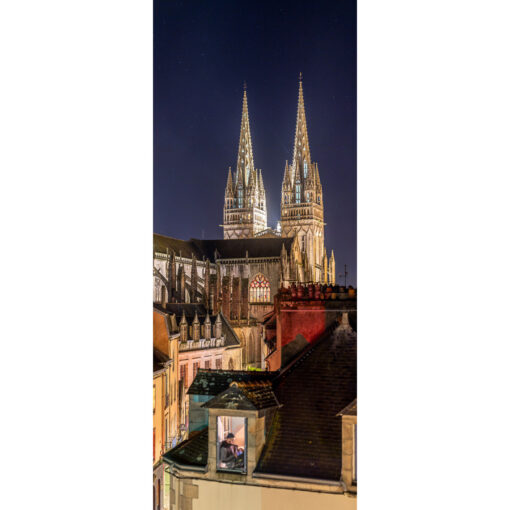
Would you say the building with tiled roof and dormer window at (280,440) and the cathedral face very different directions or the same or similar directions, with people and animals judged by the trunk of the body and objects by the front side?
very different directions

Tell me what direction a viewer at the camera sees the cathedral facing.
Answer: facing away from the viewer and to the right of the viewer

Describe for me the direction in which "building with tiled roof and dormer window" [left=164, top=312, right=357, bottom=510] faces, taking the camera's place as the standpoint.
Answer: facing the viewer and to the left of the viewer
